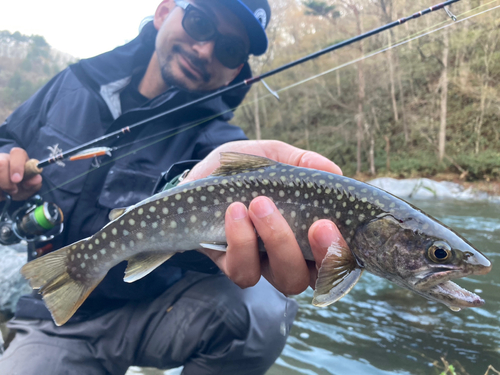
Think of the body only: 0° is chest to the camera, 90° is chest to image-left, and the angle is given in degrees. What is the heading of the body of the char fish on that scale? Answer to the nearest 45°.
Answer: approximately 270°
